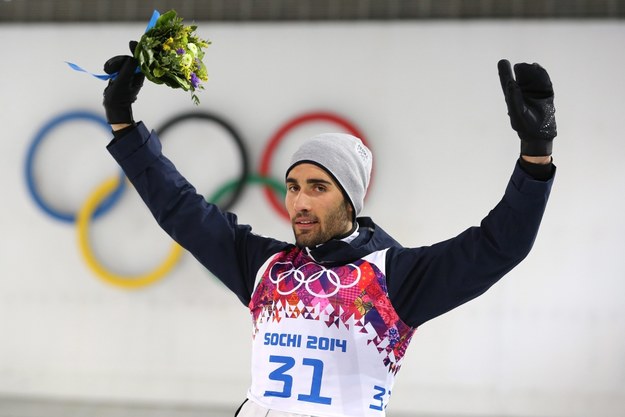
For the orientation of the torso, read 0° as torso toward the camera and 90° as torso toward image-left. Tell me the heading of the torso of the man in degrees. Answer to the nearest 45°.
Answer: approximately 45°
